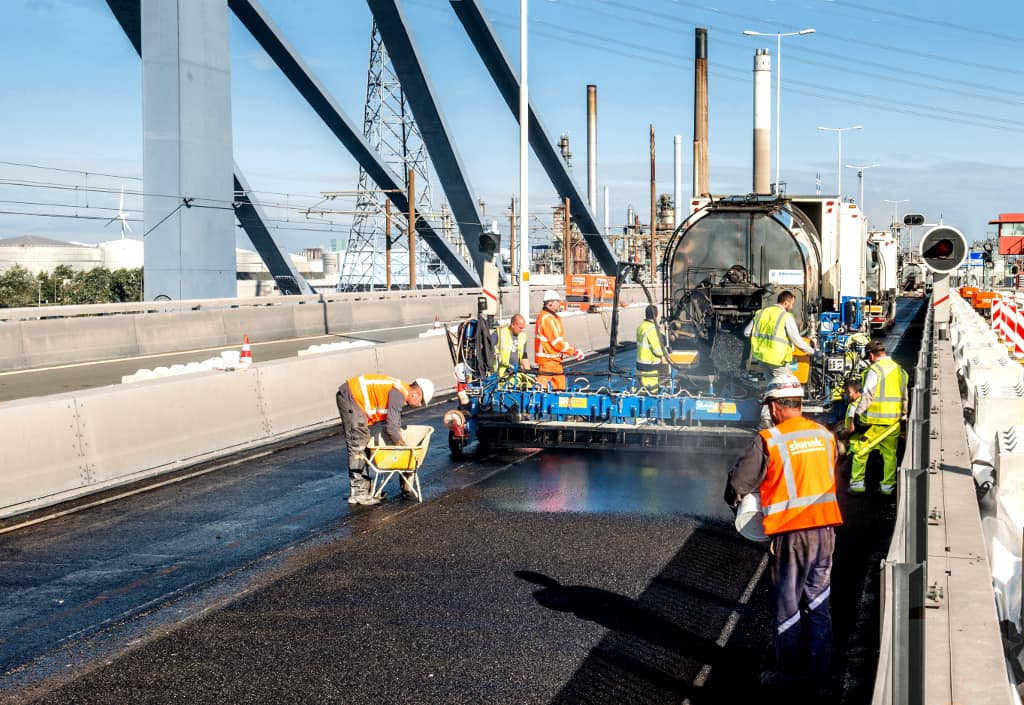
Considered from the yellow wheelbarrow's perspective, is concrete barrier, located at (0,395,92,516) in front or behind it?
behind

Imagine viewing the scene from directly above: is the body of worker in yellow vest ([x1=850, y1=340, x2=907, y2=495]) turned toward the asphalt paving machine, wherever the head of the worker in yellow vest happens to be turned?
yes

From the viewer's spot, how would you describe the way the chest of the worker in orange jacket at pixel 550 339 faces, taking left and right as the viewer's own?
facing to the right of the viewer

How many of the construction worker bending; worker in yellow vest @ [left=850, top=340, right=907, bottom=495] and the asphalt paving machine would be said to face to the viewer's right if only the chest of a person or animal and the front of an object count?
1

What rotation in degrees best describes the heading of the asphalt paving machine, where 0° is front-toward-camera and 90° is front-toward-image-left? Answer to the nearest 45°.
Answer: approximately 180°

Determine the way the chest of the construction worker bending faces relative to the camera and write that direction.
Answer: to the viewer's right

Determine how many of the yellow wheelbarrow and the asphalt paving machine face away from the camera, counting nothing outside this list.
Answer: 1

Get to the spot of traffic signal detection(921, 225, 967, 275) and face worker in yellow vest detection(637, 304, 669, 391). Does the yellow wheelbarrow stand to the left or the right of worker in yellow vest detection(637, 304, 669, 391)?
left

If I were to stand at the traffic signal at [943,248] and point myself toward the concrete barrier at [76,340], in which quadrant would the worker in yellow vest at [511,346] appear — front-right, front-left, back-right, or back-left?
front-left

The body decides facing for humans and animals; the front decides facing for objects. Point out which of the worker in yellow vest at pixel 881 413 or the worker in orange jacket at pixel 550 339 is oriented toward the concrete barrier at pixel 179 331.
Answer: the worker in yellow vest

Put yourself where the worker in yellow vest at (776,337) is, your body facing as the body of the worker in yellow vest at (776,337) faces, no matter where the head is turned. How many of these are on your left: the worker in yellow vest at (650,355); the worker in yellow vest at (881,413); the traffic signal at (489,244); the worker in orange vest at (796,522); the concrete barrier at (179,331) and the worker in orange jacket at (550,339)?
4

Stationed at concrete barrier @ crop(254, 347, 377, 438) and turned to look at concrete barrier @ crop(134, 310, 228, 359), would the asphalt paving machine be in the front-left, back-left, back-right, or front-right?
back-right

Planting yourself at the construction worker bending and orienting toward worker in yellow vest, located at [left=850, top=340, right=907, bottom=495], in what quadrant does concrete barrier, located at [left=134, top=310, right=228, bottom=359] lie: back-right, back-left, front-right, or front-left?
back-left

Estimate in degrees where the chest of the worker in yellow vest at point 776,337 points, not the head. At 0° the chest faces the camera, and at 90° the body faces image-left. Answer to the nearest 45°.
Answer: approximately 225°

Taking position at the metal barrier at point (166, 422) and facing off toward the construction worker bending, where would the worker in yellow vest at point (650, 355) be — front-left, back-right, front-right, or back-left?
front-left

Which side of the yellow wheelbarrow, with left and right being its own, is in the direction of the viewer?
right
